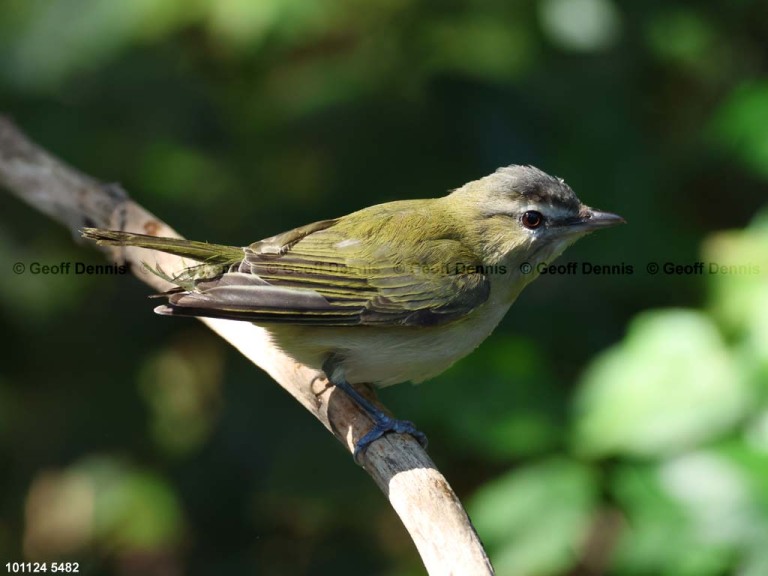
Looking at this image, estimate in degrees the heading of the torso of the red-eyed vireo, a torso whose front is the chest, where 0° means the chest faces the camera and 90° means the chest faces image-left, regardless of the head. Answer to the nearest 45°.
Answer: approximately 270°
